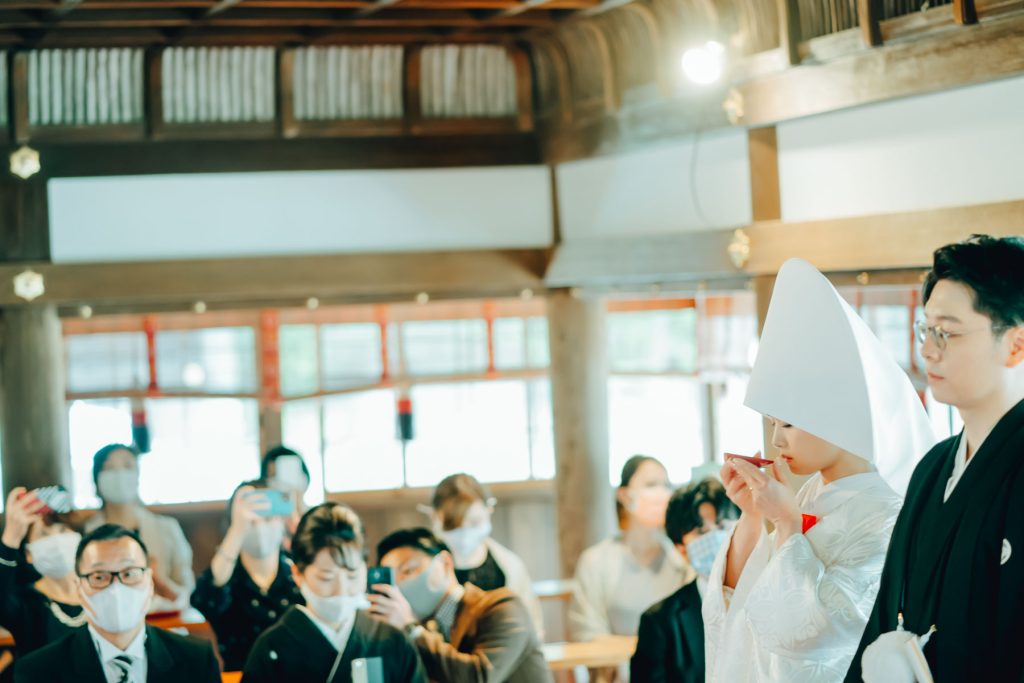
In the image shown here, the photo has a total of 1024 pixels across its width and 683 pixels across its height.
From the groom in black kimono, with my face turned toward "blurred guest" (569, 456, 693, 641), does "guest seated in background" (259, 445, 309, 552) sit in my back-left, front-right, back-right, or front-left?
front-left

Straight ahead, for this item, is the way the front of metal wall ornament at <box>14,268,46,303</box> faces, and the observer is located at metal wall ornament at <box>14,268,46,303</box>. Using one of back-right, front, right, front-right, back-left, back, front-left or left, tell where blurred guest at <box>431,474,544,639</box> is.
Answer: front-left

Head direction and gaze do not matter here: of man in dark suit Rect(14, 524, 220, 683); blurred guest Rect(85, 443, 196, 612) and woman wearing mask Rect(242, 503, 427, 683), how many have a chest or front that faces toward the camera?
3

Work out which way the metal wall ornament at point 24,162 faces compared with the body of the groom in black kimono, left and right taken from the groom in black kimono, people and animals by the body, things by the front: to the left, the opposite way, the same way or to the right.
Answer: to the left

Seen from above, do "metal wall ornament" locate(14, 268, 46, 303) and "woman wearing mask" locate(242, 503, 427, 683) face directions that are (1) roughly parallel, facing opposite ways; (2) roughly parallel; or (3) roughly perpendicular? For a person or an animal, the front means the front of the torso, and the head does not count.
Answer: roughly parallel

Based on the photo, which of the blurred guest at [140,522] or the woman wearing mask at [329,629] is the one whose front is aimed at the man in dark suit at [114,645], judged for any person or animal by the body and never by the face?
the blurred guest

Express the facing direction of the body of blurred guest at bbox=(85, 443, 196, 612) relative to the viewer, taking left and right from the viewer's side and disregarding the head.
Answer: facing the viewer

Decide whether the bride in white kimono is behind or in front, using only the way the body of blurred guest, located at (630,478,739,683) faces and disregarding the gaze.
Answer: in front

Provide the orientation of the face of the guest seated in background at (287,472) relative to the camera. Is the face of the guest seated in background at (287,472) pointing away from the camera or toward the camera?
toward the camera

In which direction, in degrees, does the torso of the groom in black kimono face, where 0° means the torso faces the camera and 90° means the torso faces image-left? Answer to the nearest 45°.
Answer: approximately 45°

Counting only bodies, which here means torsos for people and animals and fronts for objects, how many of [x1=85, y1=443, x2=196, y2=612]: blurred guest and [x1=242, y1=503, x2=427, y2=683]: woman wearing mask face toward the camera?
2

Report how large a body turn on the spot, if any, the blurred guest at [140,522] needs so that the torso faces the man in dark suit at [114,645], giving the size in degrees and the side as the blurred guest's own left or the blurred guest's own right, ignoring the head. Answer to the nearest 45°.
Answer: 0° — they already face them

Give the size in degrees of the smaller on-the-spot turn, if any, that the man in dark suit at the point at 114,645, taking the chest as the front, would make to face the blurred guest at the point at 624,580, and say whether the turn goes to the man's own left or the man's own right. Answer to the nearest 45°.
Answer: approximately 135° to the man's own left

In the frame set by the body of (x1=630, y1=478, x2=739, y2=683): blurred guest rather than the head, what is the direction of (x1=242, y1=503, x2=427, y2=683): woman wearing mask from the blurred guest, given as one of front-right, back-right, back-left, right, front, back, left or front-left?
back-right

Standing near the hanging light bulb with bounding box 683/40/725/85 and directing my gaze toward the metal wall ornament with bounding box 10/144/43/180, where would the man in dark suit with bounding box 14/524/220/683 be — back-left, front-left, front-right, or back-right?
front-left
